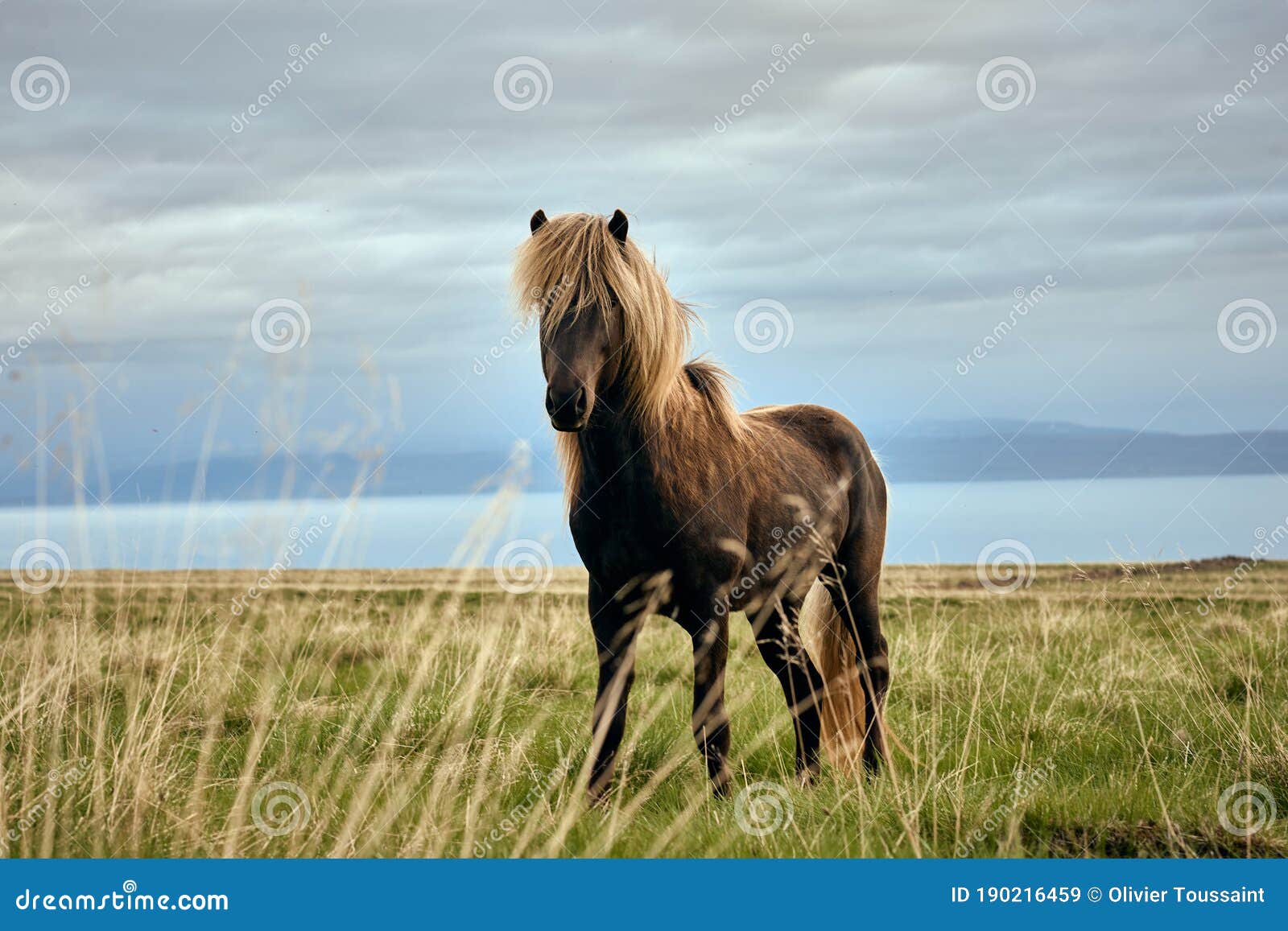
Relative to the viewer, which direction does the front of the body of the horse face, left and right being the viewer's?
facing the viewer and to the left of the viewer
